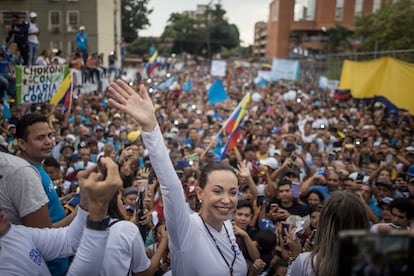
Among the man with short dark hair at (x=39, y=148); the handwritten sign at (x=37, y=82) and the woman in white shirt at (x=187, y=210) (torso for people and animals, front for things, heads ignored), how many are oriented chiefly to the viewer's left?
0

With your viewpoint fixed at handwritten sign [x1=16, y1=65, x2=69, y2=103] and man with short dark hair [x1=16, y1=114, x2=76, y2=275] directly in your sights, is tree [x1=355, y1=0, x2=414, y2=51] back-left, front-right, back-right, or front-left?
back-left

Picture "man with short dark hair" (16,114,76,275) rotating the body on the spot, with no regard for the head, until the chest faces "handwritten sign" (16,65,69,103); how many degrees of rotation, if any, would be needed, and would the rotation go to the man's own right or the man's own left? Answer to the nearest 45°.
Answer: approximately 135° to the man's own left

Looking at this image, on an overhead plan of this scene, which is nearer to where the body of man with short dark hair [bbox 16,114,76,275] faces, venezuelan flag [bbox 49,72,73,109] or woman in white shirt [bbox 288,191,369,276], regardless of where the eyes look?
the woman in white shirt

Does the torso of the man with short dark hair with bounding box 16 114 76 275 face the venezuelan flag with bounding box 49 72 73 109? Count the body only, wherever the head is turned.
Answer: no

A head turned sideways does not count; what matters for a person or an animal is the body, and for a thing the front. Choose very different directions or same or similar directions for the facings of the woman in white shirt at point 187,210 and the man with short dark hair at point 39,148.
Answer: same or similar directions

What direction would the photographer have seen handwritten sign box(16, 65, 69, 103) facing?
facing the viewer

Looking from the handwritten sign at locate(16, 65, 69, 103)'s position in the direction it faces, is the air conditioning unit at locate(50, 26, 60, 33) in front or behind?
behind

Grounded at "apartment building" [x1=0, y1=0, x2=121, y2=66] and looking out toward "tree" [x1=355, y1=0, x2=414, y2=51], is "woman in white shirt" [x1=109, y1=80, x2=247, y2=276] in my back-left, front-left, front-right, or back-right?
front-right

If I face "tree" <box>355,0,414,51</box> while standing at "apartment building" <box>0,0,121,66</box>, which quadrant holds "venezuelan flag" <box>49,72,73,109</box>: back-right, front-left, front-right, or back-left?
front-right

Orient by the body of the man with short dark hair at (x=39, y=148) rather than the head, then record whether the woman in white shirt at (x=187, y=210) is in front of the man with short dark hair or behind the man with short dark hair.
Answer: in front

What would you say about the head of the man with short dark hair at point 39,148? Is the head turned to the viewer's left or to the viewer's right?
to the viewer's right

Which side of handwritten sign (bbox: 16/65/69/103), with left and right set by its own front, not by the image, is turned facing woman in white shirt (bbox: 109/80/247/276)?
front

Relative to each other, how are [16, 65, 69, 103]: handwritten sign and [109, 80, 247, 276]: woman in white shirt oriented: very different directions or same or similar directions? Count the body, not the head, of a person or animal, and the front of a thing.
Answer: same or similar directions

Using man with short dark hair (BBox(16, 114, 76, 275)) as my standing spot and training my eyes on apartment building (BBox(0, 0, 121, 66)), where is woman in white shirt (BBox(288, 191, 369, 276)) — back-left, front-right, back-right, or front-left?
back-right

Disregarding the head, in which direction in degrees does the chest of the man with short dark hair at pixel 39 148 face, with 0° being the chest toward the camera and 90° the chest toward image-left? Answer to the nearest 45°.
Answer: approximately 315°

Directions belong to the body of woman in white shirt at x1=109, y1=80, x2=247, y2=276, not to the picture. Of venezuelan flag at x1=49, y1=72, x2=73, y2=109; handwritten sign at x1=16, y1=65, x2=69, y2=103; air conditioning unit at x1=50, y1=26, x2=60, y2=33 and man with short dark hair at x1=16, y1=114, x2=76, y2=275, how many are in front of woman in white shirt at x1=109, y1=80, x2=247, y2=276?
0

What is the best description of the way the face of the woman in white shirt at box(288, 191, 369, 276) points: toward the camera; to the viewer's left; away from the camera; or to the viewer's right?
away from the camera
